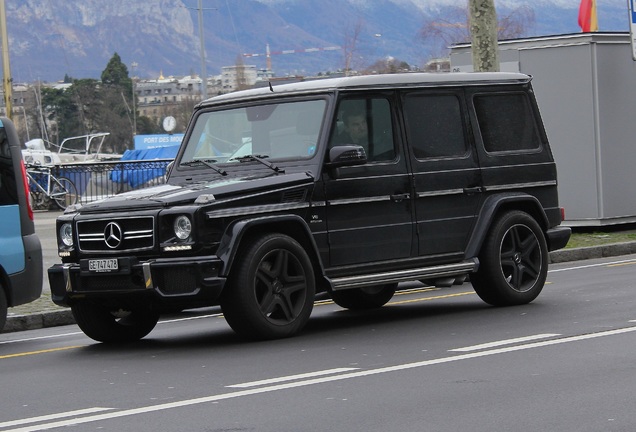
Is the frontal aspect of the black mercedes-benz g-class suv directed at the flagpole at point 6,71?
no

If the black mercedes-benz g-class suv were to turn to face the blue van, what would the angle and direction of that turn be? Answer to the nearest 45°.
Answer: approximately 45° to its right

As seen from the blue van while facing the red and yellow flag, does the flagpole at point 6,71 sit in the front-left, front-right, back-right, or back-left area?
front-left

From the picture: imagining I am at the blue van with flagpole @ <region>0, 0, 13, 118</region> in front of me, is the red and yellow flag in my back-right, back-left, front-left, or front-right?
front-right

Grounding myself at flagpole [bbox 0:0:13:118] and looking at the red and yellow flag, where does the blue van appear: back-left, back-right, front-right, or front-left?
front-right

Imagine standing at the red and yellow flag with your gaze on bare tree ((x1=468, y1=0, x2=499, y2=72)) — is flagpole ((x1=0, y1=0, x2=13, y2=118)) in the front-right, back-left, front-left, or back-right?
front-right

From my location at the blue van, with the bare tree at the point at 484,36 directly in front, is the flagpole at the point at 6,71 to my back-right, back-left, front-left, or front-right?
front-left

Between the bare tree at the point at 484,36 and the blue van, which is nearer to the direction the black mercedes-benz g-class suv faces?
the blue van

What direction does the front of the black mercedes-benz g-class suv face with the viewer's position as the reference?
facing the viewer and to the left of the viewer
